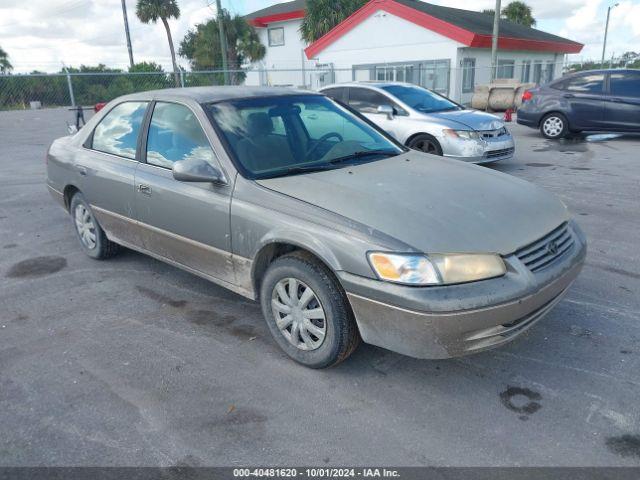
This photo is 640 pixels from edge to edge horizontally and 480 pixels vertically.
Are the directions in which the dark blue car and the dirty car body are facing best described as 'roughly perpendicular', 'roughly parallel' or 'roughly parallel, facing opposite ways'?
roughly parallel

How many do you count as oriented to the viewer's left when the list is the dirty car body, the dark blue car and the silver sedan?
0

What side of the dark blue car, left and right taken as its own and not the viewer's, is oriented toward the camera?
right

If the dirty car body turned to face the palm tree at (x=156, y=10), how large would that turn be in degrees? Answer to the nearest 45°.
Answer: approximately 135° to its left

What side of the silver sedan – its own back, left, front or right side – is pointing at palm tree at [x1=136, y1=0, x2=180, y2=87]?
back

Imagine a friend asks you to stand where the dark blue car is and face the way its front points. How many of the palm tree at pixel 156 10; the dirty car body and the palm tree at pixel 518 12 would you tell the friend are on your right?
1

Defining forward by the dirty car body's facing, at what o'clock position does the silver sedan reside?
The silver sedan is roughly at 8 o'clock from the dirty car body.

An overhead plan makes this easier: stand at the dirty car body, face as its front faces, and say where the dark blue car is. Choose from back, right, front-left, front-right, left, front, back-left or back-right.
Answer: left

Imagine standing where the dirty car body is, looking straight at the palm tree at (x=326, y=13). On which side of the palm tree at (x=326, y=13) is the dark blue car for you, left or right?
right

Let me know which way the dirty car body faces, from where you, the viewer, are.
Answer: facing the viewer and to the right of the viewer

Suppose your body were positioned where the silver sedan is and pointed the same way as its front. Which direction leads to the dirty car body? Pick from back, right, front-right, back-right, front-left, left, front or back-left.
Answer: front-right

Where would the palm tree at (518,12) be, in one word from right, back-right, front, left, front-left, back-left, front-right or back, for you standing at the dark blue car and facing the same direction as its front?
left

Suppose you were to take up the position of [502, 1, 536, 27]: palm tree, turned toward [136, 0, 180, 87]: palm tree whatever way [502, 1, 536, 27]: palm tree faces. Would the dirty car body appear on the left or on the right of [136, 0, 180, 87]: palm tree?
left
